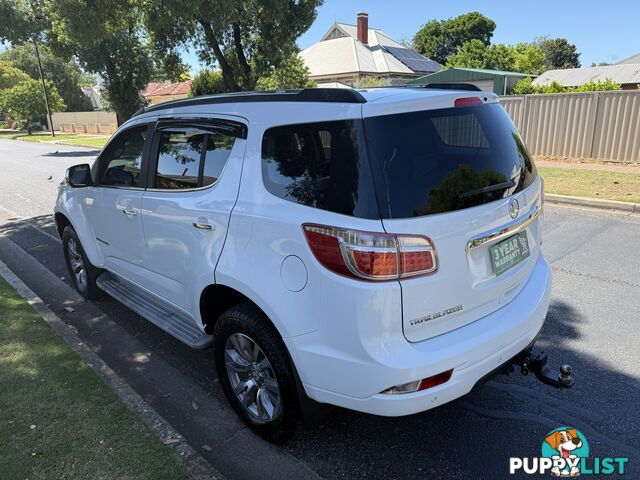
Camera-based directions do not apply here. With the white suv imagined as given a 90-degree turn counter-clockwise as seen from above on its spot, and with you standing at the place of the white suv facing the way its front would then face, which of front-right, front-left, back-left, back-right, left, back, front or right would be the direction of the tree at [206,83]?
back-right

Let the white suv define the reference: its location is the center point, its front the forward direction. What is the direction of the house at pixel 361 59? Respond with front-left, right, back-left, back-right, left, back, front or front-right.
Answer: front-right

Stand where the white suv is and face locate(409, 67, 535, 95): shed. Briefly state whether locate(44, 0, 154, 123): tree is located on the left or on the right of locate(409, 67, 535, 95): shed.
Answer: left

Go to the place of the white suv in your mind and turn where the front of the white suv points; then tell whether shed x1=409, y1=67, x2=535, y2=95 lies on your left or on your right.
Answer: on your right

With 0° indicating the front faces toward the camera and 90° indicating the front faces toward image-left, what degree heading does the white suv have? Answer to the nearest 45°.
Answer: approximately 135°

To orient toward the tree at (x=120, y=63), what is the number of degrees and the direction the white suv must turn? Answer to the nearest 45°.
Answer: approximately 45° to its right

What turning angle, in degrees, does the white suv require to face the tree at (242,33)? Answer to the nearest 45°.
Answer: approximately 45° to its right
